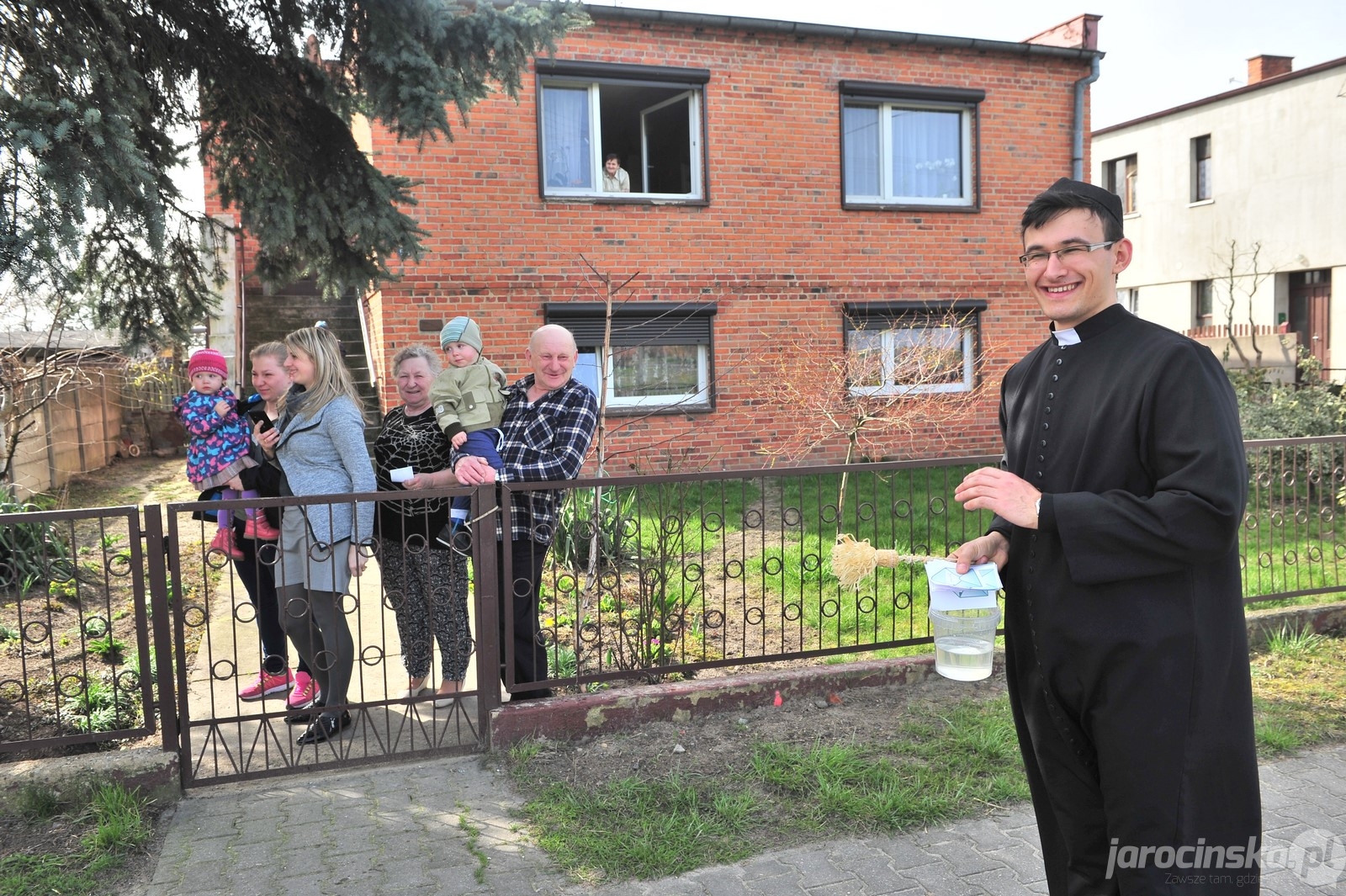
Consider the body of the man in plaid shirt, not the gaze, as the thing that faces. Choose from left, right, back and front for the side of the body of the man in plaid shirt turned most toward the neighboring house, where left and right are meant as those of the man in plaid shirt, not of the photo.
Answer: back

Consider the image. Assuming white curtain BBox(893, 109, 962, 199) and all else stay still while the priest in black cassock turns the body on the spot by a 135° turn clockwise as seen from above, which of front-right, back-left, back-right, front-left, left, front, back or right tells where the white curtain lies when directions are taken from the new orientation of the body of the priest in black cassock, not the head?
front

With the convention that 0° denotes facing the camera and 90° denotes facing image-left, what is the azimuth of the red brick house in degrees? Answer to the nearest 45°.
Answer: approximately 0°

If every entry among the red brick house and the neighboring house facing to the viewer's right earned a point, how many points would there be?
0

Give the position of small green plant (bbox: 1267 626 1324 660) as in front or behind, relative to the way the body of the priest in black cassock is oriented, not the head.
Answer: behind

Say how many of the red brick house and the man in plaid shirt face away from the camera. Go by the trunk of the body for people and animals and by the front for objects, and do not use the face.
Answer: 0

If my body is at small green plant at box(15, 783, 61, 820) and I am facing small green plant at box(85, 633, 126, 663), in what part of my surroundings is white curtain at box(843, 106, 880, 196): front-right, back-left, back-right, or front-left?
front-right

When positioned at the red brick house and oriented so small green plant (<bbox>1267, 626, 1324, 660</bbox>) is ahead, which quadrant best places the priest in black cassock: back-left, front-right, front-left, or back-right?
front-right

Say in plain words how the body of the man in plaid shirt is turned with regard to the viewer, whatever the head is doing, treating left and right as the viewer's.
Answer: facing the viewer and to the left of the viewer

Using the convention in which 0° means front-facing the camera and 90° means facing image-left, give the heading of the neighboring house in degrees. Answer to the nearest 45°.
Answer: approximately 45°

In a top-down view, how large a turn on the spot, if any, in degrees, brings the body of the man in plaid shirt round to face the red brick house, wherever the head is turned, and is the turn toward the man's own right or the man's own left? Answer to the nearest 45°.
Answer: approximately 135° to the man's own right
